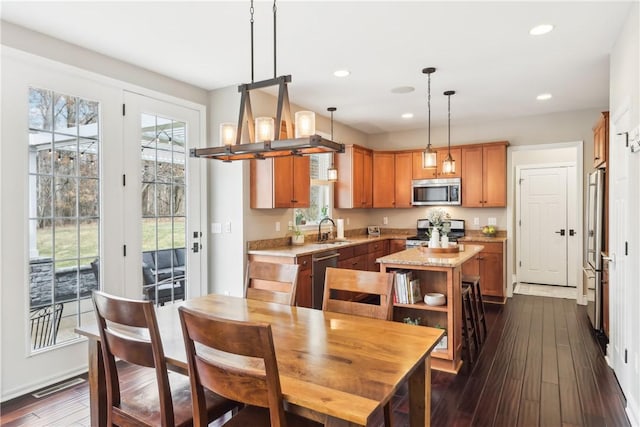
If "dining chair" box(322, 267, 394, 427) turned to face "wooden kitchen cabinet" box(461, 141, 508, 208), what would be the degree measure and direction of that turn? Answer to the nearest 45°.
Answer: approximately 180°

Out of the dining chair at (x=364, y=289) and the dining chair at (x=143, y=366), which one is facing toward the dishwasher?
the dining chair at (x=143, y=366)

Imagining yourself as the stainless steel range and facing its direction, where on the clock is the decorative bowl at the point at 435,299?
The decorative bowl is roughly at 12 o'clock from the stainless steel range.

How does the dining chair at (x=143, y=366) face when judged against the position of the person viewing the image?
facing away from the viewer and to the right of the viewer

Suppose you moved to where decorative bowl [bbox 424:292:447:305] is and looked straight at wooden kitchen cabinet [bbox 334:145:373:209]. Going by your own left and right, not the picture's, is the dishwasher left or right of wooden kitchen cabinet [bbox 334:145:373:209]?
left

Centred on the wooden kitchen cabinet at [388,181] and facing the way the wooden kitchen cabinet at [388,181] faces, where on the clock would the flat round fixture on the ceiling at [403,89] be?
The flat round fixture on the ceiling is roughly at 12 o'clock from the wooden kitchen cabinet.

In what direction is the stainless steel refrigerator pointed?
to the viewer's left

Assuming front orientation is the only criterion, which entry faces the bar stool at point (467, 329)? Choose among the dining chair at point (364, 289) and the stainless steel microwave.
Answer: the stainless steel microwave

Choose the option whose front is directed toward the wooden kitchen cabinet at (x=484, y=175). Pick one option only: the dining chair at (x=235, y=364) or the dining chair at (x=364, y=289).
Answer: the dining chair at (x=235, y=364)

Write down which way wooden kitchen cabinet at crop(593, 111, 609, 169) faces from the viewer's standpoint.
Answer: facing to the left of the viewer
